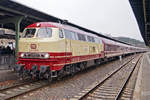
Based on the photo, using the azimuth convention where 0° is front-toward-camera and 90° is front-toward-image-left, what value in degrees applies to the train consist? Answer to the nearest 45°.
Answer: approximately 45°
